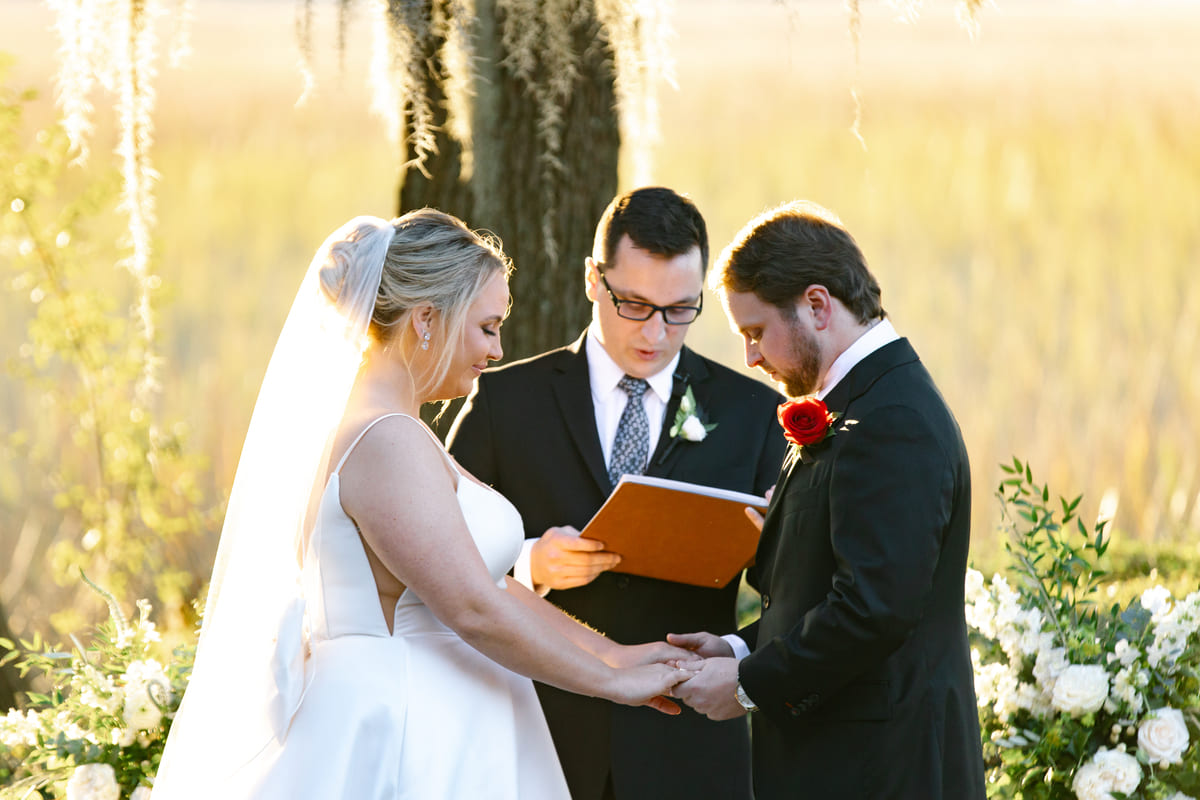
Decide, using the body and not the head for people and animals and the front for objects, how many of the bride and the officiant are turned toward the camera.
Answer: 1

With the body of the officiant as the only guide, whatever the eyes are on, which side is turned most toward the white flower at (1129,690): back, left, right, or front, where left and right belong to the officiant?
left

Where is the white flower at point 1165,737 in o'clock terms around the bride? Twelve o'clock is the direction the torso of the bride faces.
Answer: The white flower is roughly at 12 o'clock from the bride.

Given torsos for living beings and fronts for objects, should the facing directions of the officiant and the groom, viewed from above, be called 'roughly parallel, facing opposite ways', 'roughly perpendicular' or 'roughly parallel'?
roughly perpendicular

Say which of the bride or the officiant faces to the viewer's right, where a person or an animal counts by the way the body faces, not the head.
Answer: the bride

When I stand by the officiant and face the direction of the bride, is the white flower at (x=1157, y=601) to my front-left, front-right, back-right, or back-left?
back-left

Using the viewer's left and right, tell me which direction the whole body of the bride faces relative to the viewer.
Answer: facing to the right of the viewer

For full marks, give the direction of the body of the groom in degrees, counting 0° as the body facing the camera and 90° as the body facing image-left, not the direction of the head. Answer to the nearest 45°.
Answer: approximately 90°

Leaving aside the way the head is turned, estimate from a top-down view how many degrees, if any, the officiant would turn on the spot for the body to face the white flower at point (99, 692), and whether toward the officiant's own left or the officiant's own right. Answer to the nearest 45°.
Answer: approximately 90° to the officiant's own right
